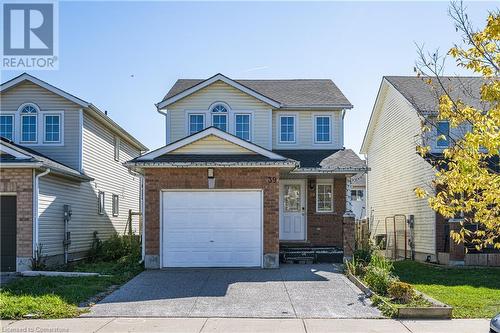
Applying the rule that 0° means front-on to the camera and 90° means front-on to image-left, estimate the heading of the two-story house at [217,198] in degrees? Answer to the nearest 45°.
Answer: approximately 0°

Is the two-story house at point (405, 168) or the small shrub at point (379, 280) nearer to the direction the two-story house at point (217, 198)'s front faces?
the small shrub

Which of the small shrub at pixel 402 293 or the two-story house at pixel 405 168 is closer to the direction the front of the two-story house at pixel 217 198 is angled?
the small shrub

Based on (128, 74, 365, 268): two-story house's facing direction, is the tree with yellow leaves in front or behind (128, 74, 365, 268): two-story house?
in front

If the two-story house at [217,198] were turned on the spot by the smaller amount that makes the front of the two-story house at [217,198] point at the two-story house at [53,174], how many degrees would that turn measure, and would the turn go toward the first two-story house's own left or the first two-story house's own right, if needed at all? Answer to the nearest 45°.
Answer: approximately 135° to the first two-story house's own right
